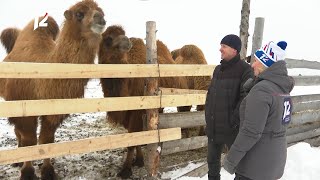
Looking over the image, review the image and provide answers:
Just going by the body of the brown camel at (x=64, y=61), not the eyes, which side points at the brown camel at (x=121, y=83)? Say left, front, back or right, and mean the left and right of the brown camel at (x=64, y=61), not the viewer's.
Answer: left

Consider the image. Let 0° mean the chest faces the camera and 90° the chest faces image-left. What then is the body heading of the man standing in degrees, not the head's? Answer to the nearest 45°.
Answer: approximately 45°

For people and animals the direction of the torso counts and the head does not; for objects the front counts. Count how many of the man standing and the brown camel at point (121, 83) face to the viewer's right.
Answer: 0

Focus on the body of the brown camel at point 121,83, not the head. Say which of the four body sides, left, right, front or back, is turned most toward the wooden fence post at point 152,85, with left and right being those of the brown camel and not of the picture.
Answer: left

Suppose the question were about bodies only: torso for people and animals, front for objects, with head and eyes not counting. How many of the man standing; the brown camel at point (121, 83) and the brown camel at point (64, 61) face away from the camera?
0

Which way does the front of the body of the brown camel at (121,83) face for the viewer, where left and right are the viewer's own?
facing the viewer and to the left of the viewer

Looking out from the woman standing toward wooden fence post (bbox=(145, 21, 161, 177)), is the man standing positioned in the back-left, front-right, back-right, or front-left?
front-right

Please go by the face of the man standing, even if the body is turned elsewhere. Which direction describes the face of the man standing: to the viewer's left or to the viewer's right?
to the viewer's left

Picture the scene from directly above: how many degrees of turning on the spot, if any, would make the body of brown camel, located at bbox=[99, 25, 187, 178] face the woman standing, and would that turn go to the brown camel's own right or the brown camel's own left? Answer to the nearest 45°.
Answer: approximately 90° to the brown camel's own left

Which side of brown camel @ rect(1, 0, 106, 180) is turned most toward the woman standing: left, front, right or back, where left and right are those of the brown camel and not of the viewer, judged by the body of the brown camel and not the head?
front

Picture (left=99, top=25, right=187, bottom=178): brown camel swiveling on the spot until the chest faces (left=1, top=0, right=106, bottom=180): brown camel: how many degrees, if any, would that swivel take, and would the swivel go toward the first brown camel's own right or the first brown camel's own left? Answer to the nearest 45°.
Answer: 0° — it already faces it
